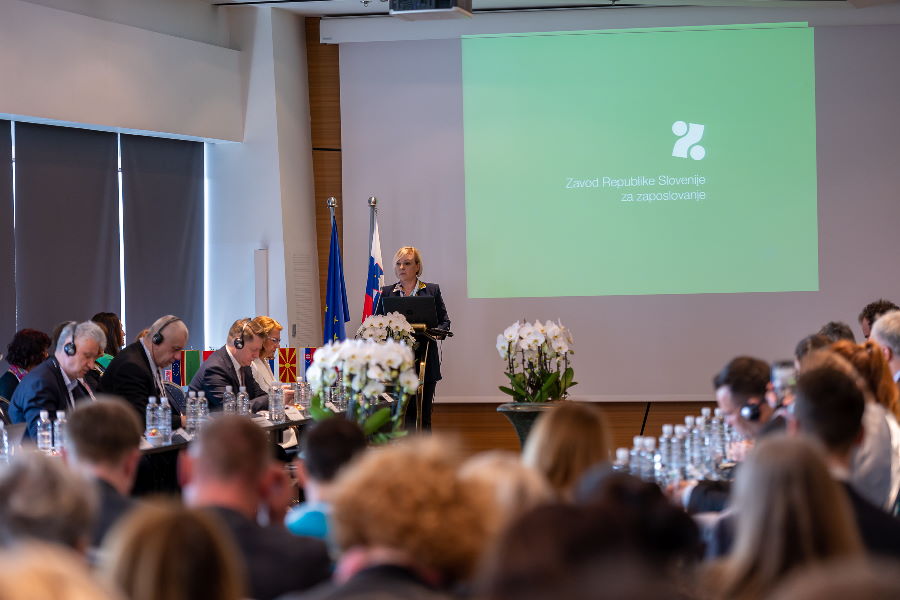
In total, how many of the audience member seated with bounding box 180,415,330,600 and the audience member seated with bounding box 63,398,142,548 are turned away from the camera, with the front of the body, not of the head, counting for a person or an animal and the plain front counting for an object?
2

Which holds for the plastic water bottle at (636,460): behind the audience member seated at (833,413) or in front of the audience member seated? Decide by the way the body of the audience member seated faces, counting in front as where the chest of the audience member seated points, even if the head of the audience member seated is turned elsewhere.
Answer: in front

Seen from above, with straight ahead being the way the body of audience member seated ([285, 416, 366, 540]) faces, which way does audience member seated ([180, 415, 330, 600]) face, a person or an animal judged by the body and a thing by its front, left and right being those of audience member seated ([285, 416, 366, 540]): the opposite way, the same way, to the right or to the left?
the same way

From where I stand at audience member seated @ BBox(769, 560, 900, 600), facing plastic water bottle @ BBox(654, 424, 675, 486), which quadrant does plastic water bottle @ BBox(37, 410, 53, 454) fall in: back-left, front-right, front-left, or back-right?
front-left

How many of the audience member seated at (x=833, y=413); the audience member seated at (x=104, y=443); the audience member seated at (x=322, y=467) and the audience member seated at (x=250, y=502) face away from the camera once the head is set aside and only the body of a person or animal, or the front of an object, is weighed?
4

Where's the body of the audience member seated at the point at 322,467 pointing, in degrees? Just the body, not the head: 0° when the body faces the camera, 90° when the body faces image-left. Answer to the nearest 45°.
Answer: approximately 180°

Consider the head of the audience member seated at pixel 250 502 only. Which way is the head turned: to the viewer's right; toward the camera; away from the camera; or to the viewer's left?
away from the camera

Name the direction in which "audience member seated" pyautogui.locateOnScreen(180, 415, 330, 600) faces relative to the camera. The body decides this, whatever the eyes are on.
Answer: away from the camera

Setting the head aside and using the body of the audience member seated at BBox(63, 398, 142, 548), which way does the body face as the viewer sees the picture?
away from the camera

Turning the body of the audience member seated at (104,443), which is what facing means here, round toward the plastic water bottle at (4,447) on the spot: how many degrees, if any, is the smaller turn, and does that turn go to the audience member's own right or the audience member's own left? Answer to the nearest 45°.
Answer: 0° — they already face it

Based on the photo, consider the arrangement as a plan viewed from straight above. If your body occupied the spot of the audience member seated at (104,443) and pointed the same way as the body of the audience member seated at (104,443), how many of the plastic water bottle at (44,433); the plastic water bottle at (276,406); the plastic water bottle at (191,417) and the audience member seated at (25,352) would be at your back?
0

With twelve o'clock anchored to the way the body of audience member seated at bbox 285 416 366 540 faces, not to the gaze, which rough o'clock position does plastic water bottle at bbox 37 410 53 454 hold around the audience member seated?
The plastic water bottle is roughly at 11 o'clock from the audience member seated.

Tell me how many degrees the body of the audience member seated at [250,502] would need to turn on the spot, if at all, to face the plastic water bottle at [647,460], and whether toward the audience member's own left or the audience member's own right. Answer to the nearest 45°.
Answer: approximately 45° to the audience member's own right

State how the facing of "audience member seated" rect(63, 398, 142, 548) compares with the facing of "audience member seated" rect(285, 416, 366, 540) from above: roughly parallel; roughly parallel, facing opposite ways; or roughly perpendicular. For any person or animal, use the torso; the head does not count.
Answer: roughly parallel

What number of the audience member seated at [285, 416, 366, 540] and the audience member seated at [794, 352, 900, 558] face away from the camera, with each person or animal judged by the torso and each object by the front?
2

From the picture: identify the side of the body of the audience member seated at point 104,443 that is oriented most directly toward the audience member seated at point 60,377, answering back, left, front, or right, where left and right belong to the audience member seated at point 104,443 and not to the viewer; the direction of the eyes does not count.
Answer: front

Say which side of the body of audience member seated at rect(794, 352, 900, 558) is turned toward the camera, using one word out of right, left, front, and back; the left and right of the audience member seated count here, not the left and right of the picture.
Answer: back

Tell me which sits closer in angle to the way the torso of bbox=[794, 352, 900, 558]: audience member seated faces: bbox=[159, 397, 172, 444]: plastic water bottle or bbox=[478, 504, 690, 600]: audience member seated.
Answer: the plastic water bottle

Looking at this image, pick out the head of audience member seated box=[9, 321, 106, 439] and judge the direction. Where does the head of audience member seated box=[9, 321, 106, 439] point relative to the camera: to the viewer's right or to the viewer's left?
to the viewer's right

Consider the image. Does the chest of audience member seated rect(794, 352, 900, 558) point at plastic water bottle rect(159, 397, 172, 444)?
no
